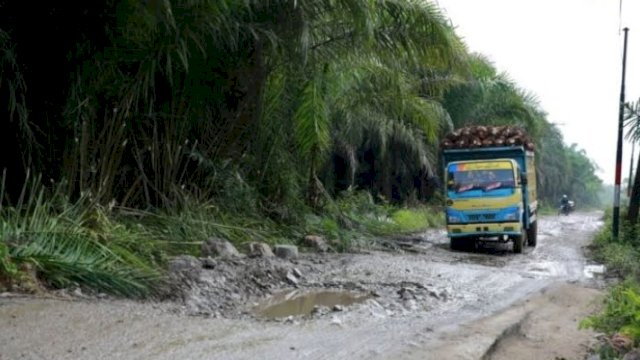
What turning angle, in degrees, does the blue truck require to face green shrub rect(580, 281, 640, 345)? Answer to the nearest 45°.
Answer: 0° — it already faces it

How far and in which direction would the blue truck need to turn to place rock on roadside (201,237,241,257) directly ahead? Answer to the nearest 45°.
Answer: approximately 45° to its right

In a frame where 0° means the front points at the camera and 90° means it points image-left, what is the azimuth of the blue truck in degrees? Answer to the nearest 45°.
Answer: approximately 0°

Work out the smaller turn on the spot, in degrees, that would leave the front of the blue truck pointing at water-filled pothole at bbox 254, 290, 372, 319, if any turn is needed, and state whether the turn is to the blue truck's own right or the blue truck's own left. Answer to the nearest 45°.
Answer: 0° — it already faces it
